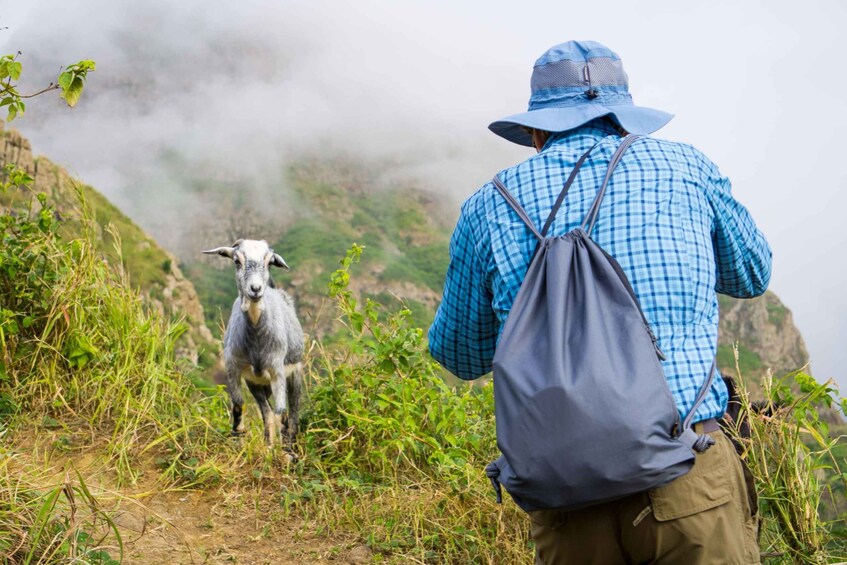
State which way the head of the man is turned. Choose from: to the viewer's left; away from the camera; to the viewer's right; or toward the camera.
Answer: away from the camera

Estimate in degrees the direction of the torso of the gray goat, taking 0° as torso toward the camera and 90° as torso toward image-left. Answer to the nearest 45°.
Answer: approximately 0°

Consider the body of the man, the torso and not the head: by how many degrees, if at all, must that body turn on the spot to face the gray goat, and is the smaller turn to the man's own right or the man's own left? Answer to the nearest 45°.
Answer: approximately 45° to the man's own left

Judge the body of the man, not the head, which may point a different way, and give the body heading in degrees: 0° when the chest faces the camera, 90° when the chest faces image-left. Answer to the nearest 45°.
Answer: approximately 180°

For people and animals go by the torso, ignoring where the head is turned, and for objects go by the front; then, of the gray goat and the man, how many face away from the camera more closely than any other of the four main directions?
1

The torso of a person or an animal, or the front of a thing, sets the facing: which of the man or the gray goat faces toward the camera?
the gray goat

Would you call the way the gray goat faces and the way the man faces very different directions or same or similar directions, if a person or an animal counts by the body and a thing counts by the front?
very different directions

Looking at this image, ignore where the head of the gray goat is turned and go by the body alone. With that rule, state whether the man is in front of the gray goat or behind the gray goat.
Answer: in front
